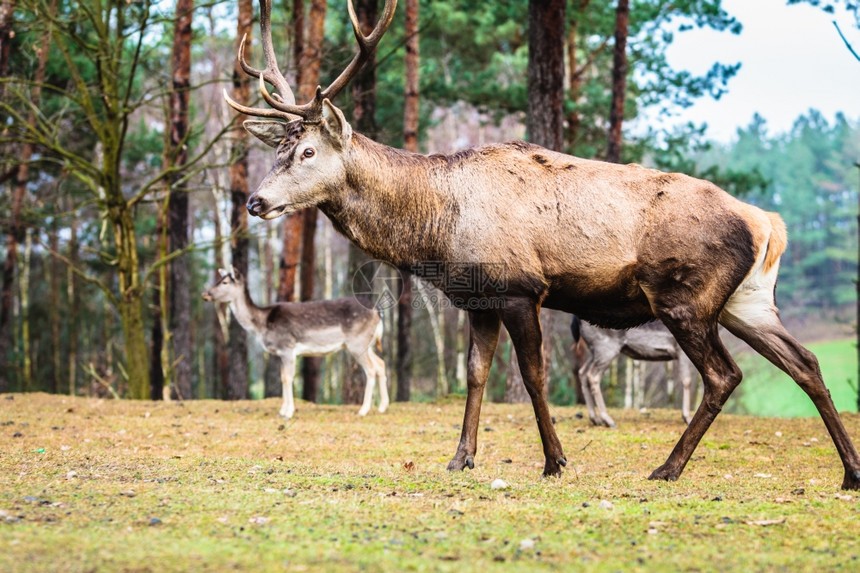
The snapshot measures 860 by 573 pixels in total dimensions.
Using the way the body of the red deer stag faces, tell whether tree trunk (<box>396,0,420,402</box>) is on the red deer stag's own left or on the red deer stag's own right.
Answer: on the red deer stag's own right

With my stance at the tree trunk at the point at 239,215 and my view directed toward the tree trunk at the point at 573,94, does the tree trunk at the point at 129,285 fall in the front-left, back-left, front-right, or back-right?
back-right

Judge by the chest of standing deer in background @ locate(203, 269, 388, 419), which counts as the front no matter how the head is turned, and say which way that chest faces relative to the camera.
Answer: to the viewer's left

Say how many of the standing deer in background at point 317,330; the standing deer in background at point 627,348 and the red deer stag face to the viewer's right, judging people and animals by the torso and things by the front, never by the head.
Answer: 1

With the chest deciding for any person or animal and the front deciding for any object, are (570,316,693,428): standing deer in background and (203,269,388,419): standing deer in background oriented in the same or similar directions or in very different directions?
very different directions

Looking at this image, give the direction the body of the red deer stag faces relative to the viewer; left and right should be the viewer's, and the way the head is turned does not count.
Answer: facing to the left of the viewer

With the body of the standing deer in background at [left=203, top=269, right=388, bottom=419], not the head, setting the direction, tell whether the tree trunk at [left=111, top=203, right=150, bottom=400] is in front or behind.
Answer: in front

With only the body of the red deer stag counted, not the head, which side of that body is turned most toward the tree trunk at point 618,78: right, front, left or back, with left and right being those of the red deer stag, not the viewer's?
right
